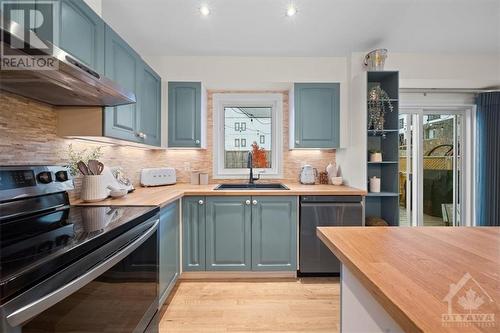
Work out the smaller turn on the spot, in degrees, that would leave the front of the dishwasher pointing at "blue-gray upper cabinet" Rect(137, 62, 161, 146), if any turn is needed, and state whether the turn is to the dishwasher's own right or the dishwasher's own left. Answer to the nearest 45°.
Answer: approximately 90° to the dishwasher's own right

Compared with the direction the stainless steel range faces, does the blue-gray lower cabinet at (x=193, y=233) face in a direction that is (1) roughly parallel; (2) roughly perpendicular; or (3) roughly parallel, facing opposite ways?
roughly perpendicular

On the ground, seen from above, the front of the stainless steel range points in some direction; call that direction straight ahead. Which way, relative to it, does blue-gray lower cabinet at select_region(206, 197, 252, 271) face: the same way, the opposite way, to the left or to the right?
to the right

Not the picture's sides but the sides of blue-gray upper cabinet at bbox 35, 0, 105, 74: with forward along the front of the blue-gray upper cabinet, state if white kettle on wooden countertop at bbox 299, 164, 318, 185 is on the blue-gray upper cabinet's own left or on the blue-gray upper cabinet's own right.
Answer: on the blue-gray upper cabinet's own left

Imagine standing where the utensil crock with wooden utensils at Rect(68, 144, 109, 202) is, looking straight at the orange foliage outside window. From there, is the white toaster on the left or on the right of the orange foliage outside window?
left

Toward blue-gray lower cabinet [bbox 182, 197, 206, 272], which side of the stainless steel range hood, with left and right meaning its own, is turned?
left

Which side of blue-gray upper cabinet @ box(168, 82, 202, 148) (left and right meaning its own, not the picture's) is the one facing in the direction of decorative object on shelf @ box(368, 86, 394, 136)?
left

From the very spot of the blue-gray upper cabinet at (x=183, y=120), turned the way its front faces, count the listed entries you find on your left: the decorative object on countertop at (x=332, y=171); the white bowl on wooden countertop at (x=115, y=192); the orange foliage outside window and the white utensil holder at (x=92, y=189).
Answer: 2

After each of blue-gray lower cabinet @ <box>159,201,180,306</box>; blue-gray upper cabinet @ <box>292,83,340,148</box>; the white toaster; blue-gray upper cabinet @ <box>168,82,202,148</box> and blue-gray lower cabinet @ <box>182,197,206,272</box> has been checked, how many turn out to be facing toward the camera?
4

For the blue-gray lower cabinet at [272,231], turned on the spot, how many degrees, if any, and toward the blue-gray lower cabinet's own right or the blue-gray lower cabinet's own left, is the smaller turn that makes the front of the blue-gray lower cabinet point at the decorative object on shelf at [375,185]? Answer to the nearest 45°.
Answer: approximately 90° to the blue-gray lower cabinet's own left

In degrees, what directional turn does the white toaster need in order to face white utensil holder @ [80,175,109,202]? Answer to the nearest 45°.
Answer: approximately 45° to its right
